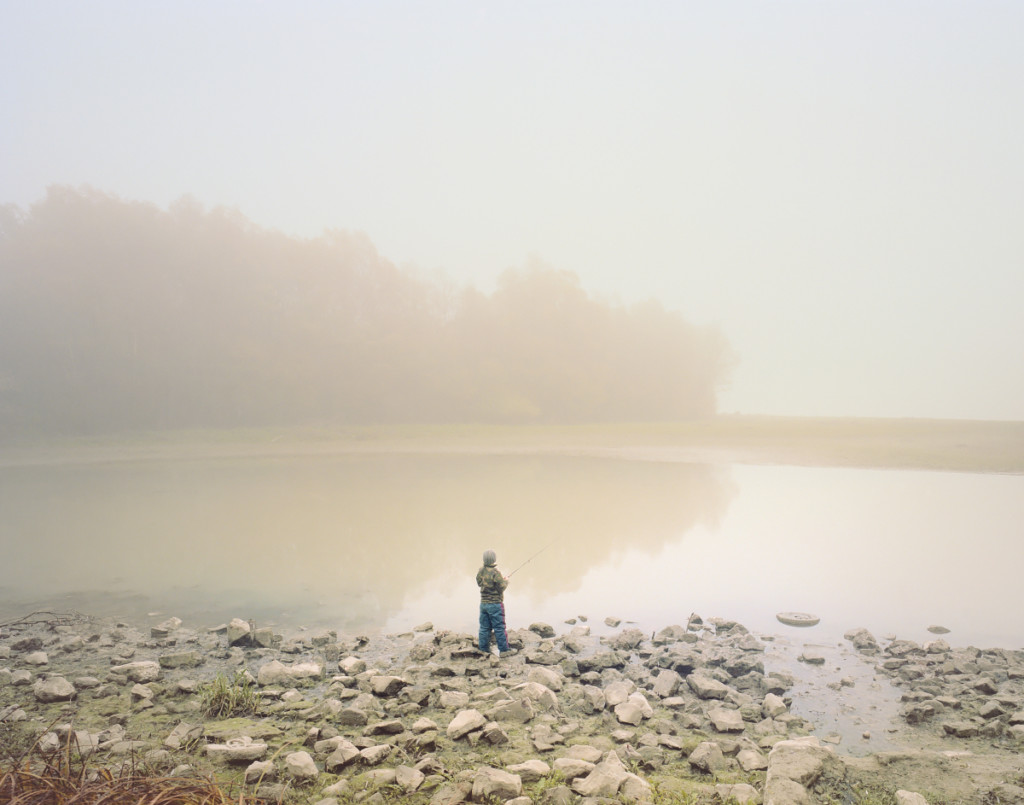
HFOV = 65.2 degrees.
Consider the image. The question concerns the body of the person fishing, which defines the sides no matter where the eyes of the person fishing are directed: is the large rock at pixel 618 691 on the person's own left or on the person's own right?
on the person's own right

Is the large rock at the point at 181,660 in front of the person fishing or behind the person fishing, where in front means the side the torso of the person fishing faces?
behind

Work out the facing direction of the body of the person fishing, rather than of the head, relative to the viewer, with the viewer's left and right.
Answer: facing away from the viewer and to the right of the viewer

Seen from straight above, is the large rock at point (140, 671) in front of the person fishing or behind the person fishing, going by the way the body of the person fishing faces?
behind

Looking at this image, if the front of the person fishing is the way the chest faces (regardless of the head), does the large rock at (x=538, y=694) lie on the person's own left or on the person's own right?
on the person's own right

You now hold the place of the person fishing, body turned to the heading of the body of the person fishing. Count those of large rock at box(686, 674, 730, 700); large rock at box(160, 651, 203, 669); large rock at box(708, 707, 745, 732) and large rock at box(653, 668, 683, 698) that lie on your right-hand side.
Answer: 3

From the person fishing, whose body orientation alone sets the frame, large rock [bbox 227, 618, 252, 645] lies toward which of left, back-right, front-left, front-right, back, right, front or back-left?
back-left

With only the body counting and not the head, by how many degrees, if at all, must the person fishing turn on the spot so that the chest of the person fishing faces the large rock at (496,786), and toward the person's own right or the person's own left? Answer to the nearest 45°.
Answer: approximately 135° to the person's own right

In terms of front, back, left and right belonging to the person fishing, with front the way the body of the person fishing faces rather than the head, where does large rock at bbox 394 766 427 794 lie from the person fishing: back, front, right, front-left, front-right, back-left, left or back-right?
back-right

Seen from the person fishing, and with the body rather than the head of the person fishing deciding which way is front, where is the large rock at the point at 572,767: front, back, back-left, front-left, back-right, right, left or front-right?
back-right

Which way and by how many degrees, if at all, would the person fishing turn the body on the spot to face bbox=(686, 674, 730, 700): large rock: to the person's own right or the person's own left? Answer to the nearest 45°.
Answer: approximately 90° to the person's own right
